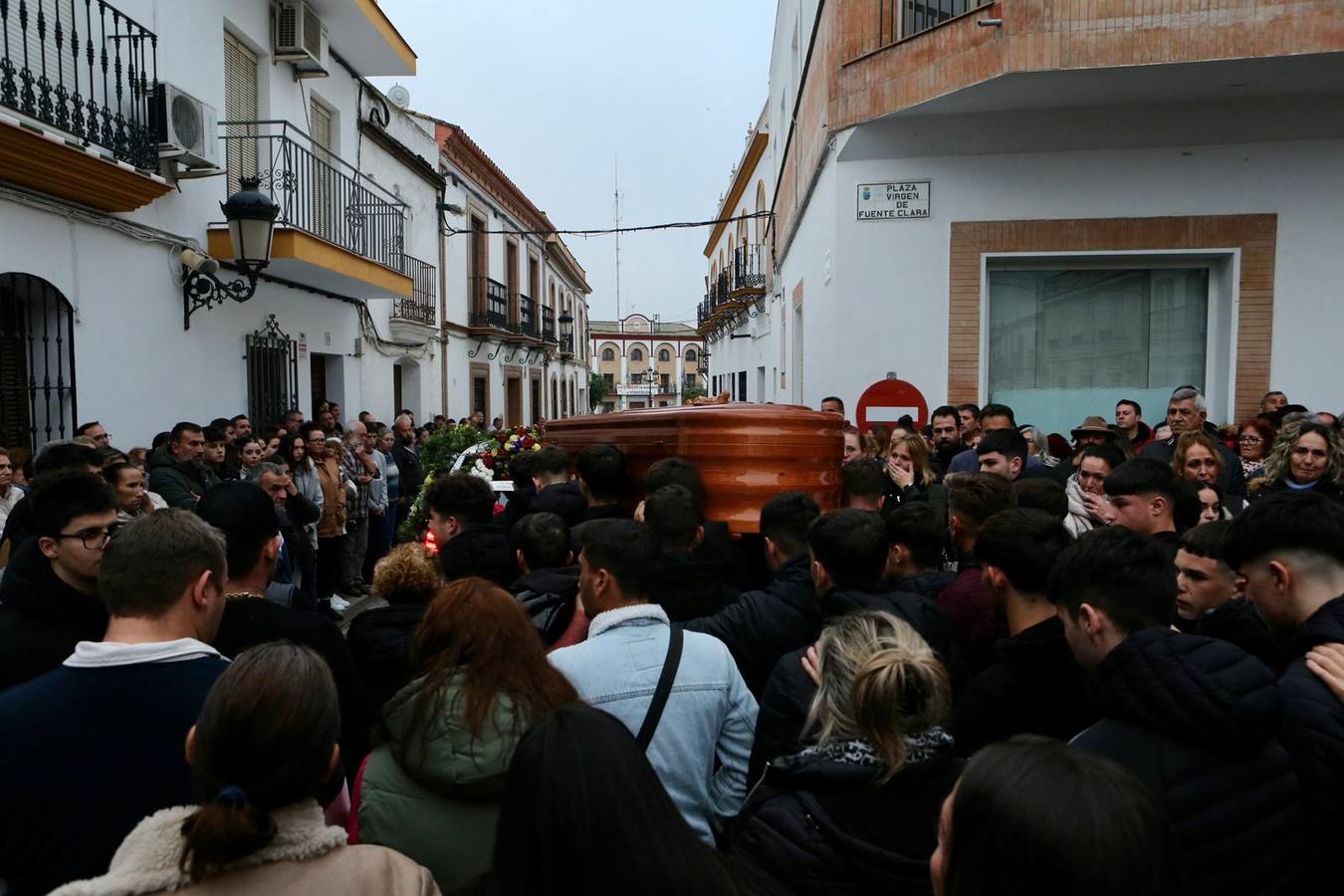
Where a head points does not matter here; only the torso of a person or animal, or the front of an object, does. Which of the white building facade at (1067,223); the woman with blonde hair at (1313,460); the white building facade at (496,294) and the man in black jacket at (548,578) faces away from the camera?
the man in black jacket

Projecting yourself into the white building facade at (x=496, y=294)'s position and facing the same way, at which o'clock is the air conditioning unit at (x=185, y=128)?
The air conditioning unit is roughly at 2 o'clock from the white building facade.

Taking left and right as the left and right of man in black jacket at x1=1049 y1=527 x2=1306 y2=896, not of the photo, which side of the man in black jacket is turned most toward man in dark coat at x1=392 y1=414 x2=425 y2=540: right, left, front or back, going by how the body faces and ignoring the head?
front

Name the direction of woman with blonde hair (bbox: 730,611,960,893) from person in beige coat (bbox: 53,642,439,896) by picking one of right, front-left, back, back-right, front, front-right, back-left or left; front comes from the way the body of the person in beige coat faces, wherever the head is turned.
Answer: right

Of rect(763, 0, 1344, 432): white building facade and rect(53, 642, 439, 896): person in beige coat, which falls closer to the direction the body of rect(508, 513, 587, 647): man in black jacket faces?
the white building facade

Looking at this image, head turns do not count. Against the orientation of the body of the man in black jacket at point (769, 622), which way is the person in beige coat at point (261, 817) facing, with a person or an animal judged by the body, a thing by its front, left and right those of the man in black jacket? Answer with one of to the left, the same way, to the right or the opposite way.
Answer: the same way

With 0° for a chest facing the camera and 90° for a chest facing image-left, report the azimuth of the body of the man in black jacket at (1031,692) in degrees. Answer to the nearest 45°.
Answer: approximately 135°

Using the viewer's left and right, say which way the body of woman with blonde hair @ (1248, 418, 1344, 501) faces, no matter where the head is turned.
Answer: facing the viewer

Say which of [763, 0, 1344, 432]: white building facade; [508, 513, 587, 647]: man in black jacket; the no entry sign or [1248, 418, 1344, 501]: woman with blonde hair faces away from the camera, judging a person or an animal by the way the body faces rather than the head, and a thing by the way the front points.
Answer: the man in black jacket

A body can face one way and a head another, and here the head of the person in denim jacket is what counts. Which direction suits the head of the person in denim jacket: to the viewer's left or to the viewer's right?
to the viewer's left

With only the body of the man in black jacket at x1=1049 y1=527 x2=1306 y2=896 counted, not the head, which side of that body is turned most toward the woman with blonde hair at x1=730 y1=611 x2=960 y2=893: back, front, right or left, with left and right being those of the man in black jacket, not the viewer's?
left

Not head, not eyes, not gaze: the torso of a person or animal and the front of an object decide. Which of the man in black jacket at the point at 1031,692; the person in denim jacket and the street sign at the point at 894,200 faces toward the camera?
the street sign

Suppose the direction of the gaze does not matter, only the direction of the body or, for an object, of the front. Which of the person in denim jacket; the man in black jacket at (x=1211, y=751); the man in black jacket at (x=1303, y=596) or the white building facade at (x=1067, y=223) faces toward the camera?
the white building facade

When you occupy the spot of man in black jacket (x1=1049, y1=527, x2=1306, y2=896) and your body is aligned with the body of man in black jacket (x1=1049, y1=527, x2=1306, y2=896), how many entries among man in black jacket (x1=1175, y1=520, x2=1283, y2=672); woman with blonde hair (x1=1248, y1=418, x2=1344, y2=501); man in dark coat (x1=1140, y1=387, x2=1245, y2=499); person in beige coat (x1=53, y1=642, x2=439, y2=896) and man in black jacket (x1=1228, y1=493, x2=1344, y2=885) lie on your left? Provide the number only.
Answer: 1

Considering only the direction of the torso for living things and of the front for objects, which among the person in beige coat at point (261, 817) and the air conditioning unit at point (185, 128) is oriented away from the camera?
the person in beige coat

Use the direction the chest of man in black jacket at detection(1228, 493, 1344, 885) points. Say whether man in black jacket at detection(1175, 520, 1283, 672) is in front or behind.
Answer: in front

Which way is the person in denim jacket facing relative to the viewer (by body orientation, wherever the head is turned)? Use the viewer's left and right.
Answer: facing away from the viewer and to the left of the viewer

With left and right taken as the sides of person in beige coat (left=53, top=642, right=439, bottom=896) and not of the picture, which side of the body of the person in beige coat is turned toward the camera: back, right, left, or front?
back

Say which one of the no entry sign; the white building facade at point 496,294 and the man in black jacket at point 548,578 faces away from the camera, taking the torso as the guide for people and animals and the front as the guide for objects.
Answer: the man in black jacket

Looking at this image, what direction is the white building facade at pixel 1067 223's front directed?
toward the camera

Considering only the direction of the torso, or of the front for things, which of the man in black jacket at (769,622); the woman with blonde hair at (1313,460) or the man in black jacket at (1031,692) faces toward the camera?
the woman with blonde hair

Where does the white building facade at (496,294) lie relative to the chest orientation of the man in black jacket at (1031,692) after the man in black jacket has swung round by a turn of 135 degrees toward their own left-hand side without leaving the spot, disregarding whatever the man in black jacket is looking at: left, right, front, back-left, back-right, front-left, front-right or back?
back-right

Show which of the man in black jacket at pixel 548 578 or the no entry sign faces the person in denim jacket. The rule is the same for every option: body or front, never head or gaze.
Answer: the no entry sign

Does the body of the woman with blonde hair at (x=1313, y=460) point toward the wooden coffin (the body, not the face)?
no

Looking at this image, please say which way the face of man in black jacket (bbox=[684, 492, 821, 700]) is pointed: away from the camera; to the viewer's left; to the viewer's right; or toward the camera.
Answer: away from the camera
